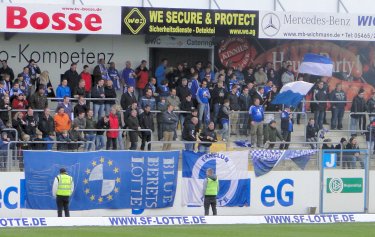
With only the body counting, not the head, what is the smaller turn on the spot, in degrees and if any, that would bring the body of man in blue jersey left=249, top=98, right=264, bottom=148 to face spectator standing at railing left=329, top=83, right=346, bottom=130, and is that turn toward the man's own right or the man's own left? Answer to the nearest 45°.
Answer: approximately 135° to the man's own left

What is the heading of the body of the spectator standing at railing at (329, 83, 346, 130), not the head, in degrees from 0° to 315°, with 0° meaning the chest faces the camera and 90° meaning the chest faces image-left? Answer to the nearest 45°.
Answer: approximately 0°

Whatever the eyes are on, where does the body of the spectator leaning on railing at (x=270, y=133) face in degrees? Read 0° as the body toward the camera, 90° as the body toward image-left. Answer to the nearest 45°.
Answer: approximately 315°

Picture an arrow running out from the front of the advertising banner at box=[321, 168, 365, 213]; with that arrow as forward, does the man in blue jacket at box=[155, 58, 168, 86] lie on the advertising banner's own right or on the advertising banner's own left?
on the advertising banner's own right

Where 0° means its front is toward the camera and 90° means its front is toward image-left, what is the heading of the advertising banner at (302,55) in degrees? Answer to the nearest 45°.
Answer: approximately 0°
